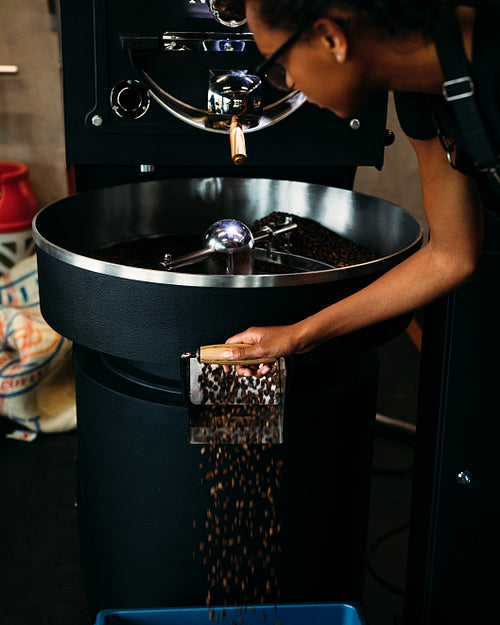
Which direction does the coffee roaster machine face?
toward the camera

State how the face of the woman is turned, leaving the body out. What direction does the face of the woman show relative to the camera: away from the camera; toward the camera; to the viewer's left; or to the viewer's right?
to the viewer's left

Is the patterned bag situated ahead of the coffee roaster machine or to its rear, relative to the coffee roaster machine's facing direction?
to the rear
